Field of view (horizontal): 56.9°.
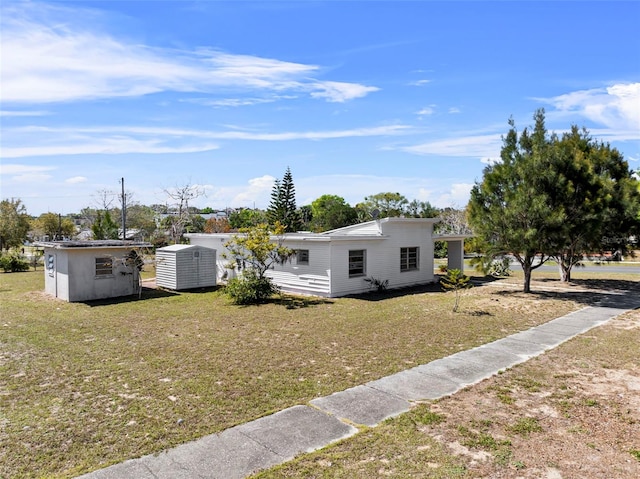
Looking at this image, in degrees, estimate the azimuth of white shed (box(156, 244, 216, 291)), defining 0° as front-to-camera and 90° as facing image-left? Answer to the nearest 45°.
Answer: approximately 315°

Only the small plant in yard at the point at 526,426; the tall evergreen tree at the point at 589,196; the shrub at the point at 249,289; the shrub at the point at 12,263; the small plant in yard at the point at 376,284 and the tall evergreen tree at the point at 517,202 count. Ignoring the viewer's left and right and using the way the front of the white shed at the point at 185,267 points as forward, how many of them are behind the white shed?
1

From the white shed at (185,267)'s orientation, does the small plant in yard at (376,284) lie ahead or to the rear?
ahead

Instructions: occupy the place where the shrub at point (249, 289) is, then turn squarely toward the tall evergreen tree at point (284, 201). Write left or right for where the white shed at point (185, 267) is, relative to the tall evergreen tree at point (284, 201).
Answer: left

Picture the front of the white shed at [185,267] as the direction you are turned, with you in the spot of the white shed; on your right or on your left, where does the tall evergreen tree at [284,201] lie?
on your left

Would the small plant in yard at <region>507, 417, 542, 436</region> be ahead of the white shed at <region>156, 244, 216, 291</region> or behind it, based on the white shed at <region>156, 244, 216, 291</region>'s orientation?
ahead

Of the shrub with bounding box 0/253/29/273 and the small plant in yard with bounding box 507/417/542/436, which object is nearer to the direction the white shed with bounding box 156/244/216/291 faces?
the small plant in yard

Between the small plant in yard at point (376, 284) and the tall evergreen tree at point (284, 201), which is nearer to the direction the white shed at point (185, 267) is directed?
the small plant in yard
